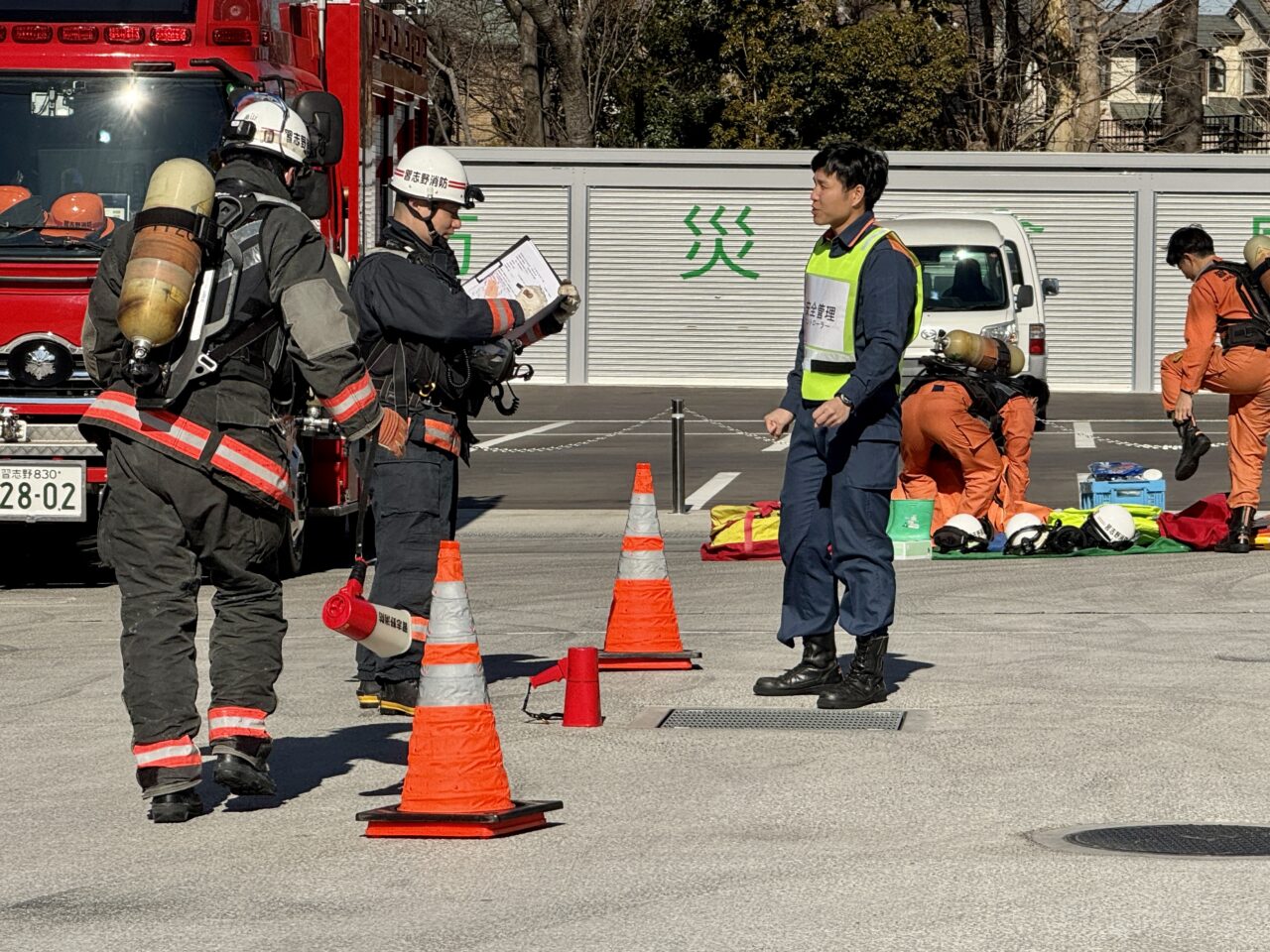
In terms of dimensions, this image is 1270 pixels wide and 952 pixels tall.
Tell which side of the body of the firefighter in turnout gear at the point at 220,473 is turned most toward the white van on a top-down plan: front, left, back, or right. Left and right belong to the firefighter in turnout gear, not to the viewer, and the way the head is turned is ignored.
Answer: front

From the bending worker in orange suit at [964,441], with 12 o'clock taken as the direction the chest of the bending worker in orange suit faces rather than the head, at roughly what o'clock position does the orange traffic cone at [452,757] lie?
The orange traffic cone is roughly at 5 o'clock from the bending worker in orange suit.

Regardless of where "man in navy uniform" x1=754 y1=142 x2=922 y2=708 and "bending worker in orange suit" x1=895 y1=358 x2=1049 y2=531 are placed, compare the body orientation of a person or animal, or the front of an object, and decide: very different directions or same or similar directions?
very different directions

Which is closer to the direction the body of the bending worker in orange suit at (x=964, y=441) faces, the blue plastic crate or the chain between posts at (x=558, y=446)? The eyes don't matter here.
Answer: the blue plastic crate

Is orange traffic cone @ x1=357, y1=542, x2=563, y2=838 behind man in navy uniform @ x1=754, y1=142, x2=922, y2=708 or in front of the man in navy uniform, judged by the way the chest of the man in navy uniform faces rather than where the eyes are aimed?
in front

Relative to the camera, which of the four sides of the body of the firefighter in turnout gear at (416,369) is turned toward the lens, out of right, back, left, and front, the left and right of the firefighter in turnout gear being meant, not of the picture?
right

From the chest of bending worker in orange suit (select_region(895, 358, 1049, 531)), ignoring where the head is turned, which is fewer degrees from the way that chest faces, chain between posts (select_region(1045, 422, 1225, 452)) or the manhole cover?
the chain between posts

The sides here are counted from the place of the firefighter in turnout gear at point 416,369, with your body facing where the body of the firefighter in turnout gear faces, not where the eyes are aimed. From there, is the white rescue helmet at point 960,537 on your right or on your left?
on your left

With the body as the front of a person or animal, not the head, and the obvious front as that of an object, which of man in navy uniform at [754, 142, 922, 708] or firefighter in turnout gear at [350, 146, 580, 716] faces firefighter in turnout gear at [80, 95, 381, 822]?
the man in navy uniform

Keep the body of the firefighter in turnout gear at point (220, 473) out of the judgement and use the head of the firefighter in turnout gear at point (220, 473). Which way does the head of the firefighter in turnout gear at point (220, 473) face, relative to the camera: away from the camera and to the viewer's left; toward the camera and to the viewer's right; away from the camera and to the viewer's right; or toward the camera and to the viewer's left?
away from the camera and to the viewer's right

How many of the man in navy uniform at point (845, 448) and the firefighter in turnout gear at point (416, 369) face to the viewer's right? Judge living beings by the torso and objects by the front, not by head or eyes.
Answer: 1

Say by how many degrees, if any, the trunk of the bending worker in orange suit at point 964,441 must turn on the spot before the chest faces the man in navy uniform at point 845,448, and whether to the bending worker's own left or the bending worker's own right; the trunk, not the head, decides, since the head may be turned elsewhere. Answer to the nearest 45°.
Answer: approximately 135° to the bending worker's own right

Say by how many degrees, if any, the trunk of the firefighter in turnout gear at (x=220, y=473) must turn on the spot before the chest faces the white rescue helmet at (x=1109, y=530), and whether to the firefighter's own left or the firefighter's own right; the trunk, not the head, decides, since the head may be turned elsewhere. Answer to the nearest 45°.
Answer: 0° — they already face it

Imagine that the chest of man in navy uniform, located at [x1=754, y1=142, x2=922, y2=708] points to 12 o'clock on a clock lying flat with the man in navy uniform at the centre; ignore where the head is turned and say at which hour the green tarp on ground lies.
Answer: The green tarp on ground is roughly at 5 o'clock from the man in navy uniform.

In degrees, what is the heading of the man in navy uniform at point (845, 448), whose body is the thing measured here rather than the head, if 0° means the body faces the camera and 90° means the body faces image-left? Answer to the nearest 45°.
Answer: approximately 45°

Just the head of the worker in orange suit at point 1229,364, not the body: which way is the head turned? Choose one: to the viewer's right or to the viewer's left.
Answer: to the viewer's left
